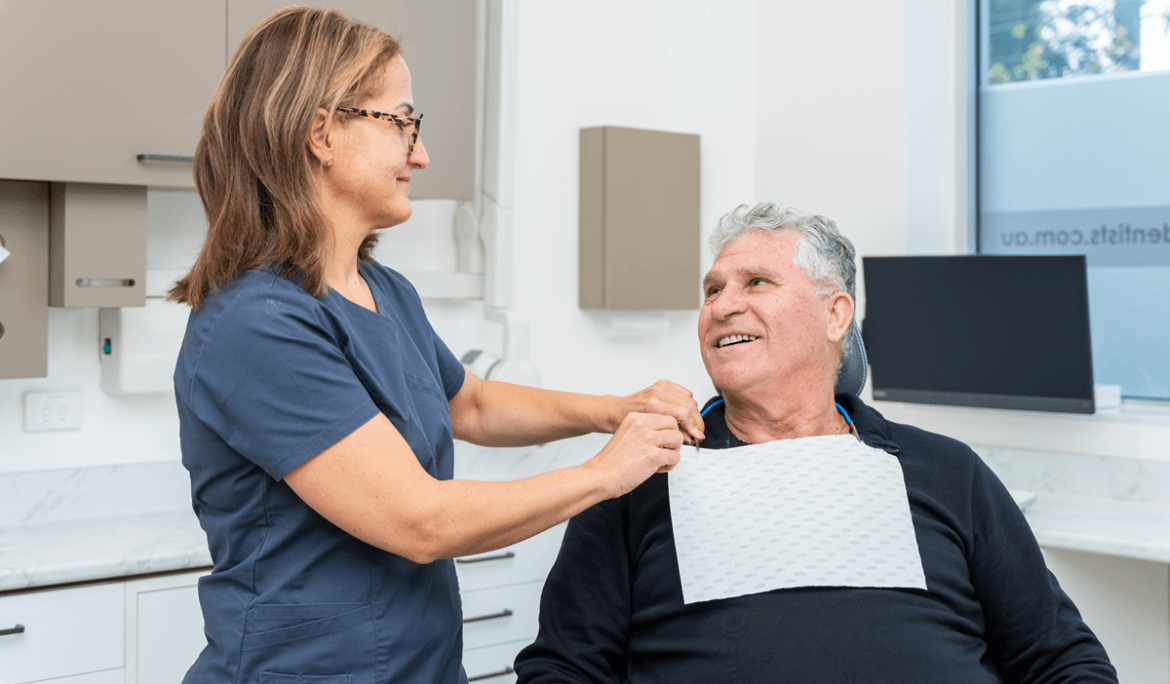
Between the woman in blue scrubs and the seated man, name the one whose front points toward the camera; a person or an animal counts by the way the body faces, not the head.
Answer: the seated man

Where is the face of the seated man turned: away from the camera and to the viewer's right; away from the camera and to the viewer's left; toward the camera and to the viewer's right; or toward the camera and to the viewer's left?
toward the camera and to the viewer's left

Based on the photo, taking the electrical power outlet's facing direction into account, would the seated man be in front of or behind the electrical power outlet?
in front

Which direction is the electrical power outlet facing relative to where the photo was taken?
toward the camera

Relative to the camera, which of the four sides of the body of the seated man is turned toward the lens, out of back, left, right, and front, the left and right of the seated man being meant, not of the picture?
front

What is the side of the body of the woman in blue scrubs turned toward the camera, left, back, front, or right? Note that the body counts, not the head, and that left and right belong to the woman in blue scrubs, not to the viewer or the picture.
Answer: right

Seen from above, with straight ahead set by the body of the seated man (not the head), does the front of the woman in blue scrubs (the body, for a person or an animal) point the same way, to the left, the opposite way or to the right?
to the left

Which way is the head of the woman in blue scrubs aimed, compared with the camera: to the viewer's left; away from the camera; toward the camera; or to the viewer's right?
to the viewer's right

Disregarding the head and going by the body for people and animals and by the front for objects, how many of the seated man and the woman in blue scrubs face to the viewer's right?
1
